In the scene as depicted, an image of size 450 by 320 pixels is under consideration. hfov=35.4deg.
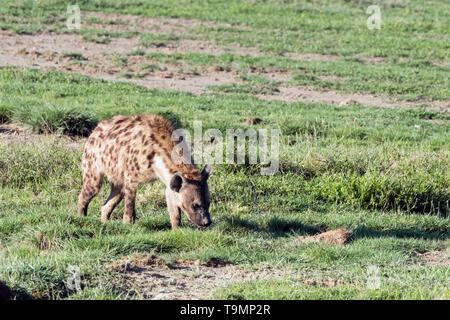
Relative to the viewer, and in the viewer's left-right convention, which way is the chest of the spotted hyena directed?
facing the viewer and to the right of the viewer

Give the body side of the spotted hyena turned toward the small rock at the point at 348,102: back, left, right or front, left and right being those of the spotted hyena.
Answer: left

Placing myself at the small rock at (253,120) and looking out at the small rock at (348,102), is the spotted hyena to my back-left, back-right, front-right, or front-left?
back-right

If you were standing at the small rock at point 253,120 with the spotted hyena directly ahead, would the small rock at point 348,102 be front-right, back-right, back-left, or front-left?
back-left

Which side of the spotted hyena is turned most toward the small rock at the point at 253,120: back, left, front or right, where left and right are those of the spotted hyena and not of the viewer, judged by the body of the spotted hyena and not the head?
left
